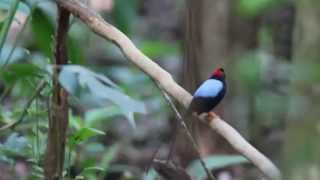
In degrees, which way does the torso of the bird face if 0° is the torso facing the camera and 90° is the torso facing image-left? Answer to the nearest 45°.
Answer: approximately 225°

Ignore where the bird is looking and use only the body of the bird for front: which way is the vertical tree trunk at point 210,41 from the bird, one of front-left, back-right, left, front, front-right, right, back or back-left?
front-left

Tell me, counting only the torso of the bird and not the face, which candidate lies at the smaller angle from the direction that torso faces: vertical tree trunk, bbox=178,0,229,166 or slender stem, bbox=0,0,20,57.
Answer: the vertical tree trunk

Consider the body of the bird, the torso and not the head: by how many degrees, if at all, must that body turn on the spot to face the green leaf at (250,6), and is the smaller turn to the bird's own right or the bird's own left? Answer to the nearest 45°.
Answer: approximately 45° to the bird's own left

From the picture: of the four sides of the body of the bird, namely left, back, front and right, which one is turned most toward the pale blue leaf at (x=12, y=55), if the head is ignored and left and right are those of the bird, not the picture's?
left

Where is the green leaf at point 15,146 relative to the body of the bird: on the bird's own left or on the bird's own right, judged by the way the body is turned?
on the bird's own left

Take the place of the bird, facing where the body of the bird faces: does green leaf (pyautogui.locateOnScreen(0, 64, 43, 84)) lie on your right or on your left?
on your left

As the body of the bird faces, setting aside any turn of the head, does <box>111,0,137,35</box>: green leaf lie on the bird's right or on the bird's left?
on the bird's left
